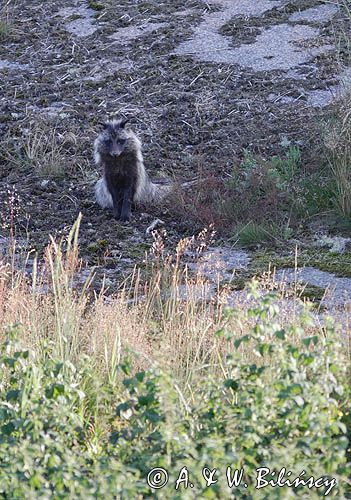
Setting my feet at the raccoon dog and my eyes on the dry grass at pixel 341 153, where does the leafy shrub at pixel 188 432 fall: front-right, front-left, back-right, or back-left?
front-right

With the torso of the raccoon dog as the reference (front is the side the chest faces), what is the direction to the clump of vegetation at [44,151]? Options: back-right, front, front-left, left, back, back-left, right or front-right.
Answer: back-right

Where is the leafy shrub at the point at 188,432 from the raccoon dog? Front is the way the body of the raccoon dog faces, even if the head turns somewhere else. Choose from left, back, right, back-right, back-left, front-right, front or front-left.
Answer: front

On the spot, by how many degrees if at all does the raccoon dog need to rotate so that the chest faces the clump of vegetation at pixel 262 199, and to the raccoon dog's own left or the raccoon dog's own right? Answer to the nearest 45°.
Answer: approximately 45° to the raccoon dog's own left

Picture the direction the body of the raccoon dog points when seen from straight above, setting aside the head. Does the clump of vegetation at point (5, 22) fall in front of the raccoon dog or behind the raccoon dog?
behind

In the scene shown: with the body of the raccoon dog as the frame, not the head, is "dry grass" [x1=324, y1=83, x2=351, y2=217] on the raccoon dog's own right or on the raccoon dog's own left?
on the raccoon dog's own left

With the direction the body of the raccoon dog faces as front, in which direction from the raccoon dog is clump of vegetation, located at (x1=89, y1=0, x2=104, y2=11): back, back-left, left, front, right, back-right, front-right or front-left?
back

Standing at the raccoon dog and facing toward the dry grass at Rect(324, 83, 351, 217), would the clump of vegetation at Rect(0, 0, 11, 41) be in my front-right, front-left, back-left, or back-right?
back-left

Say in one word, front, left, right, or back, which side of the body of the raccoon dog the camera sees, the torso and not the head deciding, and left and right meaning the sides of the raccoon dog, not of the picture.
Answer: front

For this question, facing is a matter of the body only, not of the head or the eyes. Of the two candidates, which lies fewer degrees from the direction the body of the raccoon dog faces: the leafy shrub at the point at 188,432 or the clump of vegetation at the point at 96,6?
the leafy shrub

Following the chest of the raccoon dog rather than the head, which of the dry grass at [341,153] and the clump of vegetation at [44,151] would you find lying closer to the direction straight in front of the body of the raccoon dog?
the dry grass

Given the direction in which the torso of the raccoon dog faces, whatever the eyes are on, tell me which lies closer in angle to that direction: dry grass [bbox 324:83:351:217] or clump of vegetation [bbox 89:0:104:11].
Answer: the dry grass

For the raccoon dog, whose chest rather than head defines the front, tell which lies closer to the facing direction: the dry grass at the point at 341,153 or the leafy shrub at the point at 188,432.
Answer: the leafy shrub

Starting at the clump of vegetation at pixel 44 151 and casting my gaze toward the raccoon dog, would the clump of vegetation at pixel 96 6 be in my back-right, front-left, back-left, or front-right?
back-left

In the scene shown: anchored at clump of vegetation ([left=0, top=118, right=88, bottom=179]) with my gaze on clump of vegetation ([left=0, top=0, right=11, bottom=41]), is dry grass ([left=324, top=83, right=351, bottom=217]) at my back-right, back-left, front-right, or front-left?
back-right
